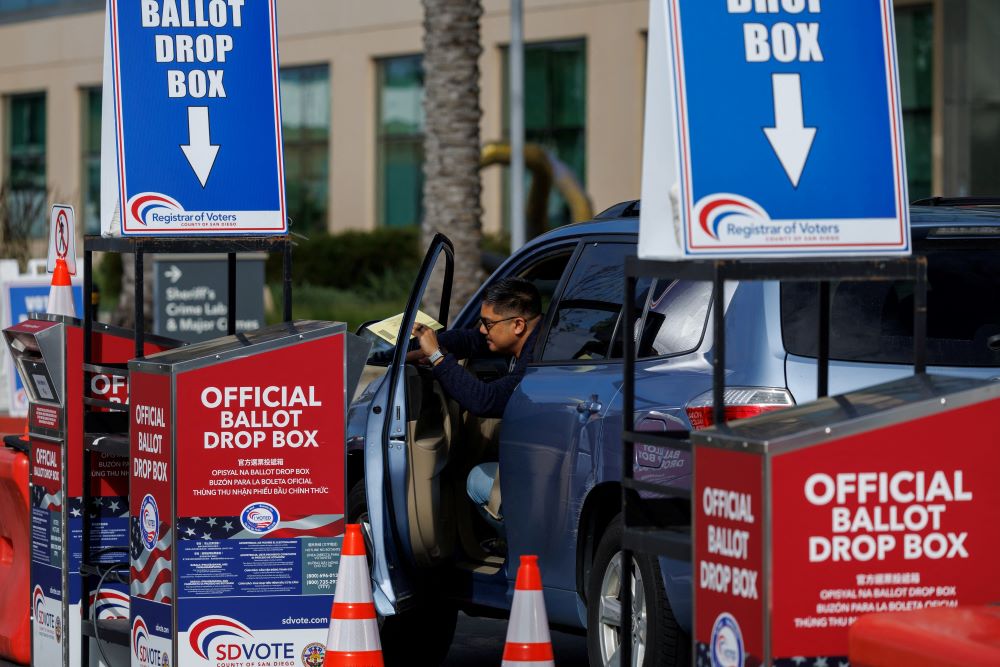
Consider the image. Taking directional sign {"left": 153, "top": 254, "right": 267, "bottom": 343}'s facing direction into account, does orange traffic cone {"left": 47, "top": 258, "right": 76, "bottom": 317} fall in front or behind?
in front

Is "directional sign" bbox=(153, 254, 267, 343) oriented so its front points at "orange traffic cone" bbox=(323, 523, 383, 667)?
yes

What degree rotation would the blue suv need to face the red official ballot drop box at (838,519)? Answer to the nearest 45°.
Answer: approximately 135° to its left

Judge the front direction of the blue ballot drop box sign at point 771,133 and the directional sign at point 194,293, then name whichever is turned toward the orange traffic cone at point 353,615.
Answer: the directional sign

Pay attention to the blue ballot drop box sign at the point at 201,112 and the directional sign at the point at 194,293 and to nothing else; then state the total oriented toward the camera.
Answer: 2

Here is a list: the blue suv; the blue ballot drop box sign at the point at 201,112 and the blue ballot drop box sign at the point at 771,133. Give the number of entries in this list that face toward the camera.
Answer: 2

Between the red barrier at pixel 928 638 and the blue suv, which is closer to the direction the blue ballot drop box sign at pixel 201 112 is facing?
the red barrier

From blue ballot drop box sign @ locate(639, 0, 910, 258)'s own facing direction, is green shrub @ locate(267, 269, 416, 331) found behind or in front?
behind

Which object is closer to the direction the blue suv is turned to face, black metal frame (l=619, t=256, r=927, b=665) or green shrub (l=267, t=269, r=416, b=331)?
the green shrub

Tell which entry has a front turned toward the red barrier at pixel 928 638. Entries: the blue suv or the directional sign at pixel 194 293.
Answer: the directional sign

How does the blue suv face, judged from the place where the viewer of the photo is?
facing away from the viewer and to the left of the viewer

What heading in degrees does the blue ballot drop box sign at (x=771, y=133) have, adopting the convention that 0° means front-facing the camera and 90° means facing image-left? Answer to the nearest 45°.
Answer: approximately 0°
